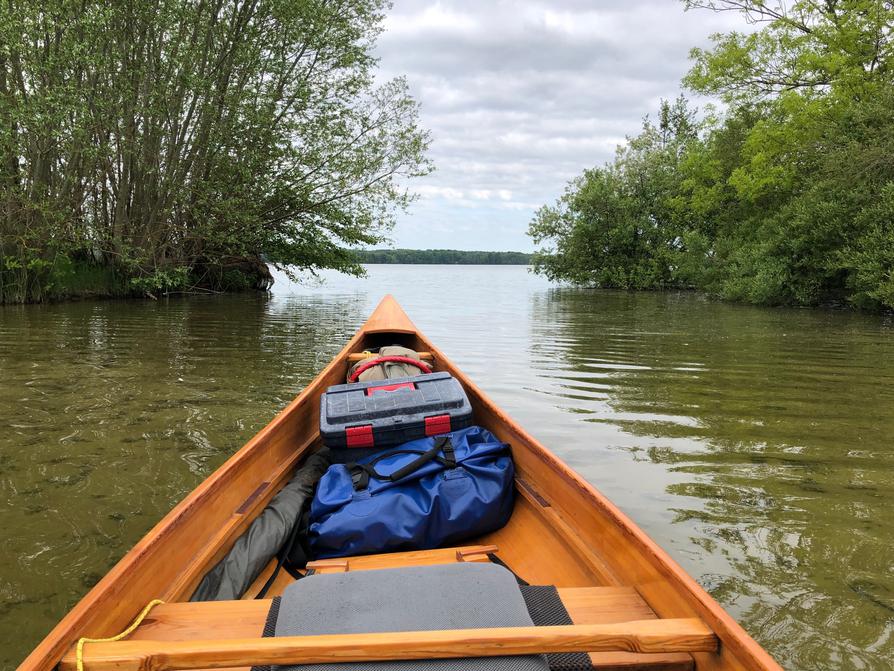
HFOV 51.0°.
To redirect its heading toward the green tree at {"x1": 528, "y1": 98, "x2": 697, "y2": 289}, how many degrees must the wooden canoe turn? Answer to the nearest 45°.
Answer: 0° — it already faces it

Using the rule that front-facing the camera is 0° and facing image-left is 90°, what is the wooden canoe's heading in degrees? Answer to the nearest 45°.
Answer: approximately 180°

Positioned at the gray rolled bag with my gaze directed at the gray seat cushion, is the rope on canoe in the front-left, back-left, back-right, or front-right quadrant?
front-right

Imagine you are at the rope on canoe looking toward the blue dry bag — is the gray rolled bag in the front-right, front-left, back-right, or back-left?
front-left

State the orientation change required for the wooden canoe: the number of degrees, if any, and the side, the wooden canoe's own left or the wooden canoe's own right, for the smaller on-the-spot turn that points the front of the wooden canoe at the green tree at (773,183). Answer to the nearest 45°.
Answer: approximately 45° to the wooden canoe's own right

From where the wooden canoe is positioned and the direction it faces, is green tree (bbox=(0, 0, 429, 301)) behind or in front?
in front

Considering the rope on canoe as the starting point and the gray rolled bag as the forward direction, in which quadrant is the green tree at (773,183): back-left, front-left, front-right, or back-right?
front-right

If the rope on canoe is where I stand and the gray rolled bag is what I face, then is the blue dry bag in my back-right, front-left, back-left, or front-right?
front-right
